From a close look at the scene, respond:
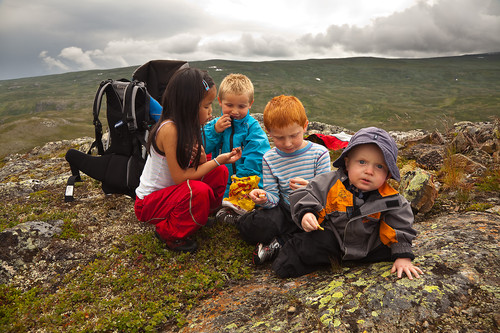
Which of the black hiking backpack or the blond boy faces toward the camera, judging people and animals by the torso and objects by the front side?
the blond boy

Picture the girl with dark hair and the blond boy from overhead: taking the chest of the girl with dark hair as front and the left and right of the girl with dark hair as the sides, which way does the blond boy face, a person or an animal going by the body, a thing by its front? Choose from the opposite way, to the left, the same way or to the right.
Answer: to the right

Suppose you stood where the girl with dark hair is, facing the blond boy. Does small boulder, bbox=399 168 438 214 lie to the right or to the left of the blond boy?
right

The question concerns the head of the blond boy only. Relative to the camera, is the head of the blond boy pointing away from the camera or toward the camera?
toward the camera

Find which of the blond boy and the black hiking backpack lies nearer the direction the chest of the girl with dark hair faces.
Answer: the blond boy

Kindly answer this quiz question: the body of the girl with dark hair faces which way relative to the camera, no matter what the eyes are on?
to the viewer's right

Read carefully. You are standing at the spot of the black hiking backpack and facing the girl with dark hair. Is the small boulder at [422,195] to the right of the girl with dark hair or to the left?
left

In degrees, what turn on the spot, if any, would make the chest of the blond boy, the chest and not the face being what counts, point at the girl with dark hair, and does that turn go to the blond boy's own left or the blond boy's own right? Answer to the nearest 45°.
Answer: approximately 45° to the blond boy's own right

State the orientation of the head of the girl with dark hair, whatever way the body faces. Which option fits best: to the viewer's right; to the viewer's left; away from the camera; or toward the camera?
to the viewer's right

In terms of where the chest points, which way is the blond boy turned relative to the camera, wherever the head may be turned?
toward the camera

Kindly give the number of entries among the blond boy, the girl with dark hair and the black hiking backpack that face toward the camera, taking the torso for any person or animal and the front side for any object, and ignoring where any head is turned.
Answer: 1
